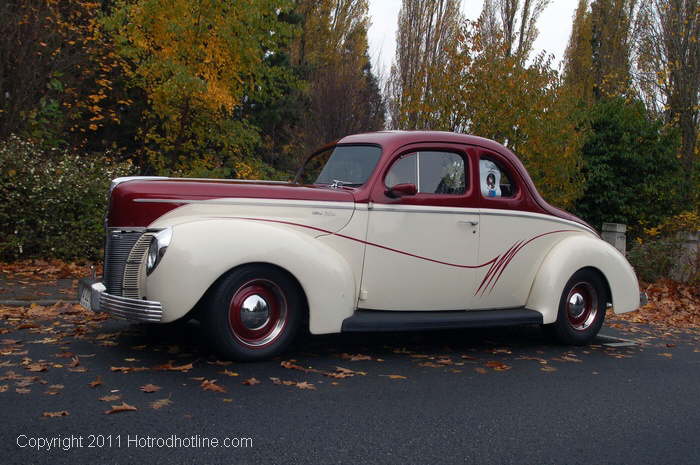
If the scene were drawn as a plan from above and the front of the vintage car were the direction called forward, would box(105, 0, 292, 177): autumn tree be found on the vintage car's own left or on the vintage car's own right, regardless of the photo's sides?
on the vintage car's own right

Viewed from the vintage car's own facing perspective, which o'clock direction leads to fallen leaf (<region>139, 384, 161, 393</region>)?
The fallen leaf is roughly at 12 o'clock from the vintage car.

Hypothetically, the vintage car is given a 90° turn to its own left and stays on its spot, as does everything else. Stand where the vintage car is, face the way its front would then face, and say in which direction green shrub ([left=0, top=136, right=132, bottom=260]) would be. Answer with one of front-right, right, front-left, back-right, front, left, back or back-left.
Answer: back

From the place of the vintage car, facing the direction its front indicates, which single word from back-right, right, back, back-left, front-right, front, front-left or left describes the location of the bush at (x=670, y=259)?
back

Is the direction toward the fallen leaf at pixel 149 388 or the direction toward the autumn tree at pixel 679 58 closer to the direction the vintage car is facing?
the fallen leaf

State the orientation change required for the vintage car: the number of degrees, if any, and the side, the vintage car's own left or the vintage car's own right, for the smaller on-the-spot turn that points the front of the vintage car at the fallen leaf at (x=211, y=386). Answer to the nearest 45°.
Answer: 0° — it already faces it

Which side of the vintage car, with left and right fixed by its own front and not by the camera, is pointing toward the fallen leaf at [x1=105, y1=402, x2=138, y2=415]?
front

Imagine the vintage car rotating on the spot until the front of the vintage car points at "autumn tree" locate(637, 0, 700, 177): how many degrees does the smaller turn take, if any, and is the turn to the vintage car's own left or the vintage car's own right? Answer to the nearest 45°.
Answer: approximately 180°

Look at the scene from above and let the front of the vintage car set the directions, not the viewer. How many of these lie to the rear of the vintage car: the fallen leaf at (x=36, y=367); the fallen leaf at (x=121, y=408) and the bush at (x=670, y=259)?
1

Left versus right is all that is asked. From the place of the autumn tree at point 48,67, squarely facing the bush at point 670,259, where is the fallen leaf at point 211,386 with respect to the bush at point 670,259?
right

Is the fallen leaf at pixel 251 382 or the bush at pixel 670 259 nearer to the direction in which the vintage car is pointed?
the fallen leaf

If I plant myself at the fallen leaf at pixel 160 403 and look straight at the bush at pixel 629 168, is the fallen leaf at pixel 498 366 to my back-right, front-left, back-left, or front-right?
front-right

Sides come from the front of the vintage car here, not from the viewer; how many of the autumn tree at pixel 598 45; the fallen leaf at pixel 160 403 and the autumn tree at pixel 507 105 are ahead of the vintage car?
1

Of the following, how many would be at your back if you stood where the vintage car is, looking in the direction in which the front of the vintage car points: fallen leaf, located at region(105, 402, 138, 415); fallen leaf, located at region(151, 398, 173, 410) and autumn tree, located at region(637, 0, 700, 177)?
1

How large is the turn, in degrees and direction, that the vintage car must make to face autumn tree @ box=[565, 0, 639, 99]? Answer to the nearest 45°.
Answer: approximately 135° to its right
